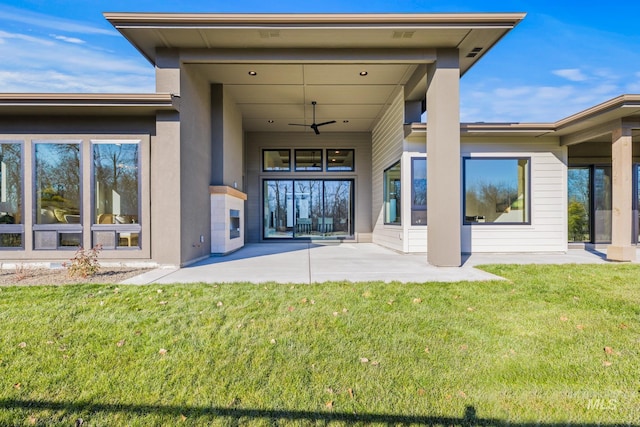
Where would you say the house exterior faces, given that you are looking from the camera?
facing the viewer
